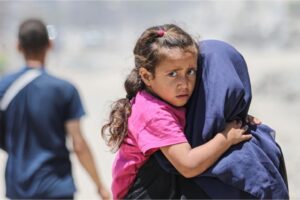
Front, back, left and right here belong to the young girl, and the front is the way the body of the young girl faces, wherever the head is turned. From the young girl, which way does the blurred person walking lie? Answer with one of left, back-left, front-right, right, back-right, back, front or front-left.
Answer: back-left

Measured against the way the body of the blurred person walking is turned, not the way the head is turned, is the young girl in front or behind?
behind

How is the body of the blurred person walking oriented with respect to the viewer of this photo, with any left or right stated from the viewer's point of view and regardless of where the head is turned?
facing away from the viewer

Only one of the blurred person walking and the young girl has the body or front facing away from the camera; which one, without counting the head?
the blurred person walking

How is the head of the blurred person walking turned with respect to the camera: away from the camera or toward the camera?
away from the camera

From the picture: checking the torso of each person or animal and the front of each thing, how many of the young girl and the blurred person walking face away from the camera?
1

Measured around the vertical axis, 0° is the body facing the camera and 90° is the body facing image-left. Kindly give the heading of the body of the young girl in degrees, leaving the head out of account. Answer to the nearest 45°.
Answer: approximately 270°

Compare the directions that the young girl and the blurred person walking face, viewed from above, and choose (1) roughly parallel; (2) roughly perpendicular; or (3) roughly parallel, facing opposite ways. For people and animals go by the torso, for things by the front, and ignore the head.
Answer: roughly perpendicular
